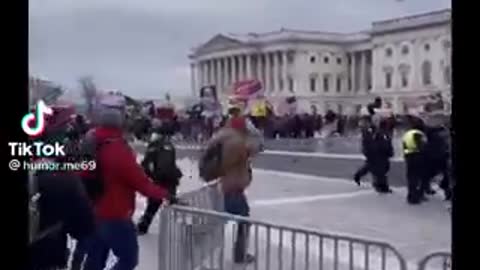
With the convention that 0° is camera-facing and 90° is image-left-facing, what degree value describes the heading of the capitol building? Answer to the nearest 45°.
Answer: approximately 45°

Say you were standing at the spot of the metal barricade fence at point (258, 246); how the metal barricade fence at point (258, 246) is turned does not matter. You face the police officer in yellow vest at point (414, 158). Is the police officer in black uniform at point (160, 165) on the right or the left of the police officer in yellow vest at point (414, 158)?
left

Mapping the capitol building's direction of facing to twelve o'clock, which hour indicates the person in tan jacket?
The person in tan jacket is roughly at 11 o'clock from the capitol building.
